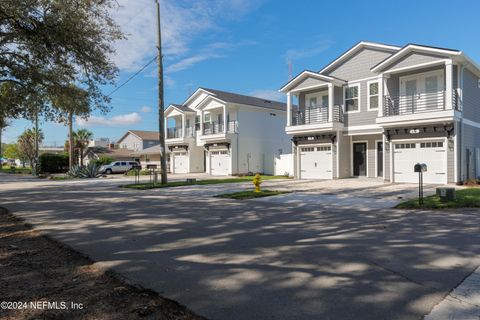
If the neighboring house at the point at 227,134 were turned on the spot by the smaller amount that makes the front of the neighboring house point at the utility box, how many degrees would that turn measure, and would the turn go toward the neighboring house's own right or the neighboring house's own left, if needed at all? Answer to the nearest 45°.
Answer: approximately 45° to the neighboring house's own left

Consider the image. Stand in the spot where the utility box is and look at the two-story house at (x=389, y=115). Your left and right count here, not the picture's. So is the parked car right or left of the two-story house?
left

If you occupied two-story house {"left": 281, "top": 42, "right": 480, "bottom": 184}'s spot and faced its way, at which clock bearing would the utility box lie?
The utility box is roughly at 10 o'clock from the two-story house.

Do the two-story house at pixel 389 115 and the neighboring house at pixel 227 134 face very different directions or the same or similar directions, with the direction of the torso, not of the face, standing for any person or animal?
same or similar directions

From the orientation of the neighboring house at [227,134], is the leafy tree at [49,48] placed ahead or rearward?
ahead

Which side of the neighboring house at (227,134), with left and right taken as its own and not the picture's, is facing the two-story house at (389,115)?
left

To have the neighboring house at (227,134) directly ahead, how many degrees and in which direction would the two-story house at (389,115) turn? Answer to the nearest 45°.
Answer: approximately 90° to its right

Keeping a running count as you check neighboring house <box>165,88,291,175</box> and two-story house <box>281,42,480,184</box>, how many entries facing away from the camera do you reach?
0

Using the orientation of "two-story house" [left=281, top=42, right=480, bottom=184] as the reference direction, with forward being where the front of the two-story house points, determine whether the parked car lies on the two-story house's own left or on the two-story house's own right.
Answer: on the two-story house's own right

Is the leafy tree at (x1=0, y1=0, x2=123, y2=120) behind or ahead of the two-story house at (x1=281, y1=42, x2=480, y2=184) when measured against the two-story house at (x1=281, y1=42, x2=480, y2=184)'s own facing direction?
ahead

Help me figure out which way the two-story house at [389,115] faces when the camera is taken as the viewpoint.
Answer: facing the viewer and to the left of the viewer

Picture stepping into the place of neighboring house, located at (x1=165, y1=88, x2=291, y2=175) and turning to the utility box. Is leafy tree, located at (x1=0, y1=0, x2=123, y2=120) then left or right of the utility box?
right

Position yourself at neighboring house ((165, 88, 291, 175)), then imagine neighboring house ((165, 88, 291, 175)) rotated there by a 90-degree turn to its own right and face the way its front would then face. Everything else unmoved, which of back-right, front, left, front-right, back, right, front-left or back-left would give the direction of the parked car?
front
